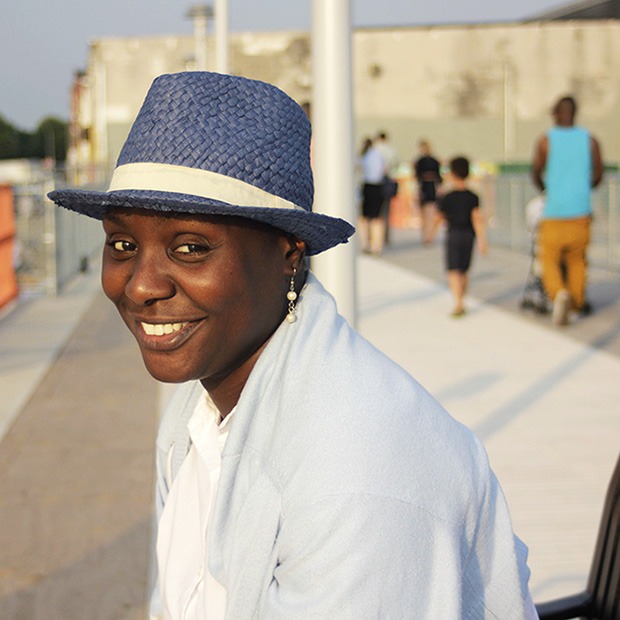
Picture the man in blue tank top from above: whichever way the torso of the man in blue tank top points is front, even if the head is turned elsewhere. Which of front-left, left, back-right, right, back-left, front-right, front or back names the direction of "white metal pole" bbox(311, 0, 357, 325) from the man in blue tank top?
back

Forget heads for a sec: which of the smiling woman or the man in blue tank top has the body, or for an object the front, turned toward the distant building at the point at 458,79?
the man in blue tank top

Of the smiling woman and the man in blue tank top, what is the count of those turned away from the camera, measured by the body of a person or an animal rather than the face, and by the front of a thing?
1

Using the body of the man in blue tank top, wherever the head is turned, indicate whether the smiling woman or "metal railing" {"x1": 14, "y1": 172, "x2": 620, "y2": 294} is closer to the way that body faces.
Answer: the metal railing

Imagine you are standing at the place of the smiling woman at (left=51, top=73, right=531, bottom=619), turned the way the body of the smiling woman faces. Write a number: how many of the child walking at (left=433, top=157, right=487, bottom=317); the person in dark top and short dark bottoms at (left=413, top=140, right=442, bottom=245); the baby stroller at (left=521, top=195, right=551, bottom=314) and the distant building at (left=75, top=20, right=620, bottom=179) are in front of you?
0

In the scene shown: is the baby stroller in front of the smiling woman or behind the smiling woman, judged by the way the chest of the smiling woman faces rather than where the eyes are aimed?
behind

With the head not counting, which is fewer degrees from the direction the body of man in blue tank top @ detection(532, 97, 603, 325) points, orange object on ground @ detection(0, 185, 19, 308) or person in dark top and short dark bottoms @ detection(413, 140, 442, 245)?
the person in dark top and short dark bottoms

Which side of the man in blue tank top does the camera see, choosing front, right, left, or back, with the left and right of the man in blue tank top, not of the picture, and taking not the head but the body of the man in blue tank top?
back

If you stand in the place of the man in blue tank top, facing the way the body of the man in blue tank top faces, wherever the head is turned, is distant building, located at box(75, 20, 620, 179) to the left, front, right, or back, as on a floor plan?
front

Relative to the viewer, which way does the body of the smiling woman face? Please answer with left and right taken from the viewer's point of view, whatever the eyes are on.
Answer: facing the viewer and to the left of the viewer

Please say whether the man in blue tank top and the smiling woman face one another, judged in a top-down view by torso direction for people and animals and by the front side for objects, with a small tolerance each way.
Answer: no

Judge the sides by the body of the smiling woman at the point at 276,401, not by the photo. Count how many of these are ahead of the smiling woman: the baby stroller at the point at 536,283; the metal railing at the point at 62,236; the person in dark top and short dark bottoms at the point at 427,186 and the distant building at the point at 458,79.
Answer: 0

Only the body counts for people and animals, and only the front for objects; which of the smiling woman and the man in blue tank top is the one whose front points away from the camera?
the man in blue tank top

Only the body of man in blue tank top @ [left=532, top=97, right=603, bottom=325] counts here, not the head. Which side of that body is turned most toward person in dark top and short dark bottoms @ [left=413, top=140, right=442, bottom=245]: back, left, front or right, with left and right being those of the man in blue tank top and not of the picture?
front

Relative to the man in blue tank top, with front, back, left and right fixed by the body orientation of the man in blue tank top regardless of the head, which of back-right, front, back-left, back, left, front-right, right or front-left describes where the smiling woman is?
back

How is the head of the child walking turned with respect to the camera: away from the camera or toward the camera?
away from the camera

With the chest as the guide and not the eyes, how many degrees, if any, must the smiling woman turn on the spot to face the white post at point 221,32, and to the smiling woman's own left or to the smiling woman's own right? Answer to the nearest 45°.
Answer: approximately 135° to the smiling woman's own right
